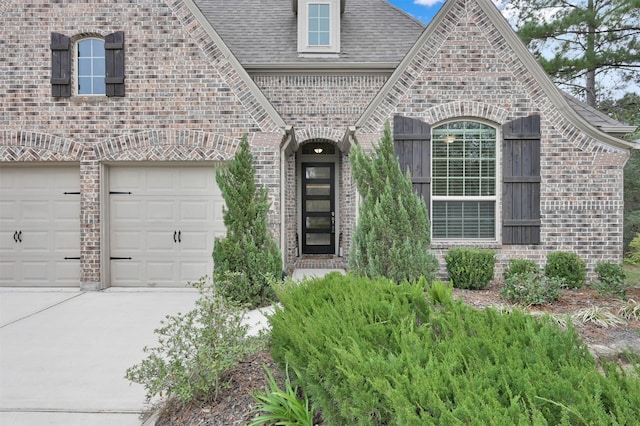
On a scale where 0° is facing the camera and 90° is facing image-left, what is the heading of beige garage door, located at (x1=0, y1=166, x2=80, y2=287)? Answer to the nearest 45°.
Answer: approximately 0°

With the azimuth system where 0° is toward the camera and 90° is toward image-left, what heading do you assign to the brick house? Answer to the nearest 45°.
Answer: approximately 0°

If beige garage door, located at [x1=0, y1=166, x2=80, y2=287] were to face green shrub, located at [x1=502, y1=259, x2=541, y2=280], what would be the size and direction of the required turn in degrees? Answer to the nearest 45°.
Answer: approximately 45° to its left

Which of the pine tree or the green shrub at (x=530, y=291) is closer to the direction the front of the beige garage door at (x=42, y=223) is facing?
the green shrub

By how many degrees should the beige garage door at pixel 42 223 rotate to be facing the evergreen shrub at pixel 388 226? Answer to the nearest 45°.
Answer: approximately 45° to its left

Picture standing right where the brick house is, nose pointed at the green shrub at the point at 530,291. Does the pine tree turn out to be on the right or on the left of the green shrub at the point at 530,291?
left

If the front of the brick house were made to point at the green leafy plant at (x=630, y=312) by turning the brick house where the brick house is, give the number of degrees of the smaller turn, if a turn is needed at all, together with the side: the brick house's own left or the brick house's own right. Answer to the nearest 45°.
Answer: approximately 45° to the brick house's own left

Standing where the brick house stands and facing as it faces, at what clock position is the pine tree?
The pine tree is roughly at 8 o'clock from the brick house.

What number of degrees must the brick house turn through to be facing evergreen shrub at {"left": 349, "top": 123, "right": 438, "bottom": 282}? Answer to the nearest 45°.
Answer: approximately 45° to its left

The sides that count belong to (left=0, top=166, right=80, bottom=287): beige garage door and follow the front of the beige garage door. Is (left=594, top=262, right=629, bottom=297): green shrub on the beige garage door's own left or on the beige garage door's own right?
on the beige garage door's own left

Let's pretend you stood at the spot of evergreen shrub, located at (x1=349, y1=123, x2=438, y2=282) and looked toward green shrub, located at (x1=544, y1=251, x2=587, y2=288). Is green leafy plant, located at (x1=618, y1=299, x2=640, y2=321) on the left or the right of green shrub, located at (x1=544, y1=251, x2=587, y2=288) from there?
right
